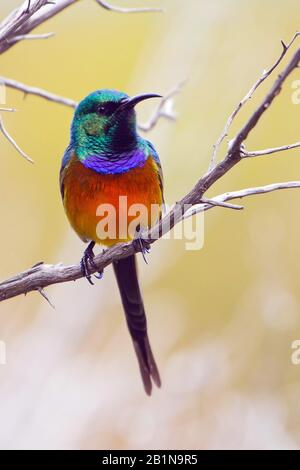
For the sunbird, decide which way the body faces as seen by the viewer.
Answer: toward the camera
